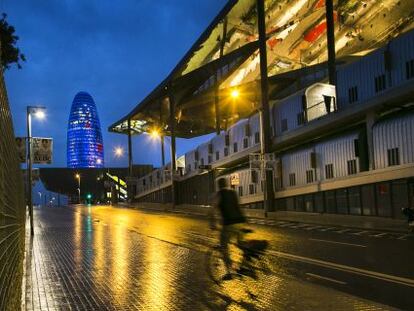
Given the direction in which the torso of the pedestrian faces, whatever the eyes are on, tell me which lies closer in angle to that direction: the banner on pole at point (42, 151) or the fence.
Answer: the banner on pole

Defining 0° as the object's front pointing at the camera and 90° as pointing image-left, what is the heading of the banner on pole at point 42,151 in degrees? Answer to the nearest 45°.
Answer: approximately 0°

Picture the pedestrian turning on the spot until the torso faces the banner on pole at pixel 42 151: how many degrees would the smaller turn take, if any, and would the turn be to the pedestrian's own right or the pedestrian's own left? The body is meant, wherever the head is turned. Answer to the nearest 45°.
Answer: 0° — they already face it

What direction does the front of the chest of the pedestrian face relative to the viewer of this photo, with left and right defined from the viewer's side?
facing away from the viewer and to the left of the viewer

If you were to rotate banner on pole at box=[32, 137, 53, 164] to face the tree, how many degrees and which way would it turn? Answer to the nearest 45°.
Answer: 0° — it already faces it

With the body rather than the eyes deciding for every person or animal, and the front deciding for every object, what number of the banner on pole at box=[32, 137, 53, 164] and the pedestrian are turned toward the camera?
1
